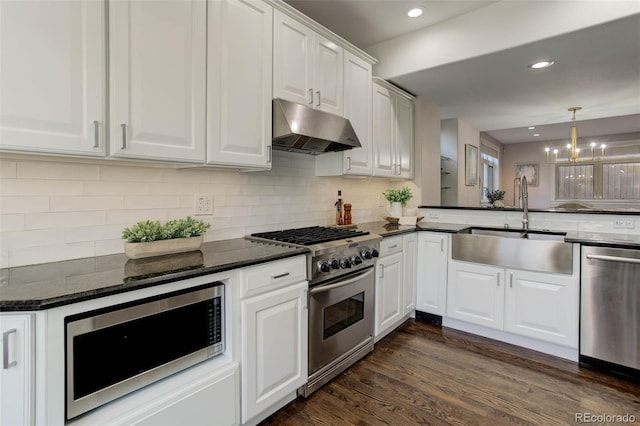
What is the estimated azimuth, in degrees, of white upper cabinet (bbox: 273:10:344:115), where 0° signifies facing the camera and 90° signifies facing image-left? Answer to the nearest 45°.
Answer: approximately 315°

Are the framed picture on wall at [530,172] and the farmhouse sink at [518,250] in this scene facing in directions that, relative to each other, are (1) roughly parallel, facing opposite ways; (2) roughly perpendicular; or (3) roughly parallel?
roughly parallel

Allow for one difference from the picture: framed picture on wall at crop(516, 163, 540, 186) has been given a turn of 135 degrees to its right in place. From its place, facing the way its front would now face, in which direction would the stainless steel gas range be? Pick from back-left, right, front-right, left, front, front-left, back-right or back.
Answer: back-left

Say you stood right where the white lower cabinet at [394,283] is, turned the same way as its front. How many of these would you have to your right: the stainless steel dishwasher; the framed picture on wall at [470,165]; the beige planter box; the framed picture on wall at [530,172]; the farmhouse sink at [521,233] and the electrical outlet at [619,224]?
1

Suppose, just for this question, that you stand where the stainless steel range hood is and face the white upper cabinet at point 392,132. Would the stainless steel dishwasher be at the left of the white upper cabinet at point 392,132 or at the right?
right

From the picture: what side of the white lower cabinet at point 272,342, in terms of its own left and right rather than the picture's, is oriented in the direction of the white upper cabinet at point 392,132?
left

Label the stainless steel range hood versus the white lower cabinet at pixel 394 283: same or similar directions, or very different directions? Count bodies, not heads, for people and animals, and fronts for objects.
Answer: same or similar directions

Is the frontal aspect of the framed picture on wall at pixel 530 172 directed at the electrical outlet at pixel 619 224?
yes

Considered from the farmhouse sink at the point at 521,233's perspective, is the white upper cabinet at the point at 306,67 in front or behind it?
in front

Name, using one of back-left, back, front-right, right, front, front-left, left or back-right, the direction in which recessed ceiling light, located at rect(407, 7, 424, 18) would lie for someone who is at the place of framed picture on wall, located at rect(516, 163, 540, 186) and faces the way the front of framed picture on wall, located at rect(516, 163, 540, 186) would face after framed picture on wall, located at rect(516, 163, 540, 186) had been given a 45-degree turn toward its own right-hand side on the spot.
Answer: front-left

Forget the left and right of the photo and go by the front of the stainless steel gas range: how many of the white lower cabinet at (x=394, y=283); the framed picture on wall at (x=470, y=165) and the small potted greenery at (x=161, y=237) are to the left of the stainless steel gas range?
2

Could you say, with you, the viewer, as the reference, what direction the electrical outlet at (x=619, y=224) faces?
facing the viewer

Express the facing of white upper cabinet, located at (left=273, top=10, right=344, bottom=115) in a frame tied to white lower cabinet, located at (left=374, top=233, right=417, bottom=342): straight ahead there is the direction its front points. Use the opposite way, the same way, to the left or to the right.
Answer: the same way

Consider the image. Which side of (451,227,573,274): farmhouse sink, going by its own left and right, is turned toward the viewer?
front

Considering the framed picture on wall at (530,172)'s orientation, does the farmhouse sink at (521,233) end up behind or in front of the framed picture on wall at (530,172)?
in front

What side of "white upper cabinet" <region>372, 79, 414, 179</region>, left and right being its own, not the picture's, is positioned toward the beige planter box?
right

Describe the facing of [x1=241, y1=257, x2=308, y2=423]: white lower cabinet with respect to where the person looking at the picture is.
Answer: facing the viewer and to the right of the viewer

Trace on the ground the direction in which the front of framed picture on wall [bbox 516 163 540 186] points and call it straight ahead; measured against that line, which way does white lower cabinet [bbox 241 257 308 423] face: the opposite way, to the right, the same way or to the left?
to the left
